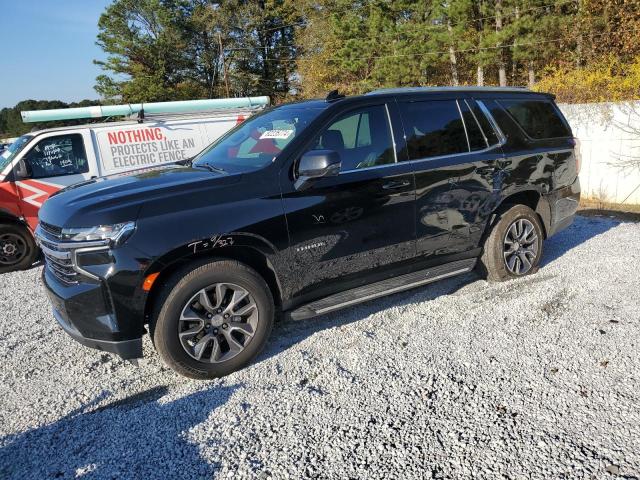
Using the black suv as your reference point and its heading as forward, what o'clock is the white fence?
The white fence is roughly at 6 o'clock from the black suv.

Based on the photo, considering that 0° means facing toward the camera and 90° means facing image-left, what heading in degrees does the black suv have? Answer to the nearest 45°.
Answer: approximately 45°
